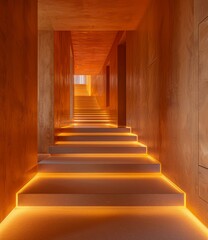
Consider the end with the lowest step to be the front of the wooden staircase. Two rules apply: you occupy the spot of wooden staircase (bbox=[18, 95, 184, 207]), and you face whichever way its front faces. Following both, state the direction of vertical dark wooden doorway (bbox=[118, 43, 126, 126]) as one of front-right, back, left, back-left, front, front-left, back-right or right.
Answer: back

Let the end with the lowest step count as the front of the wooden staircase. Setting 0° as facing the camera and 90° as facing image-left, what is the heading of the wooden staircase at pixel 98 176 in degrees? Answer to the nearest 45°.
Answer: approximately 0°
